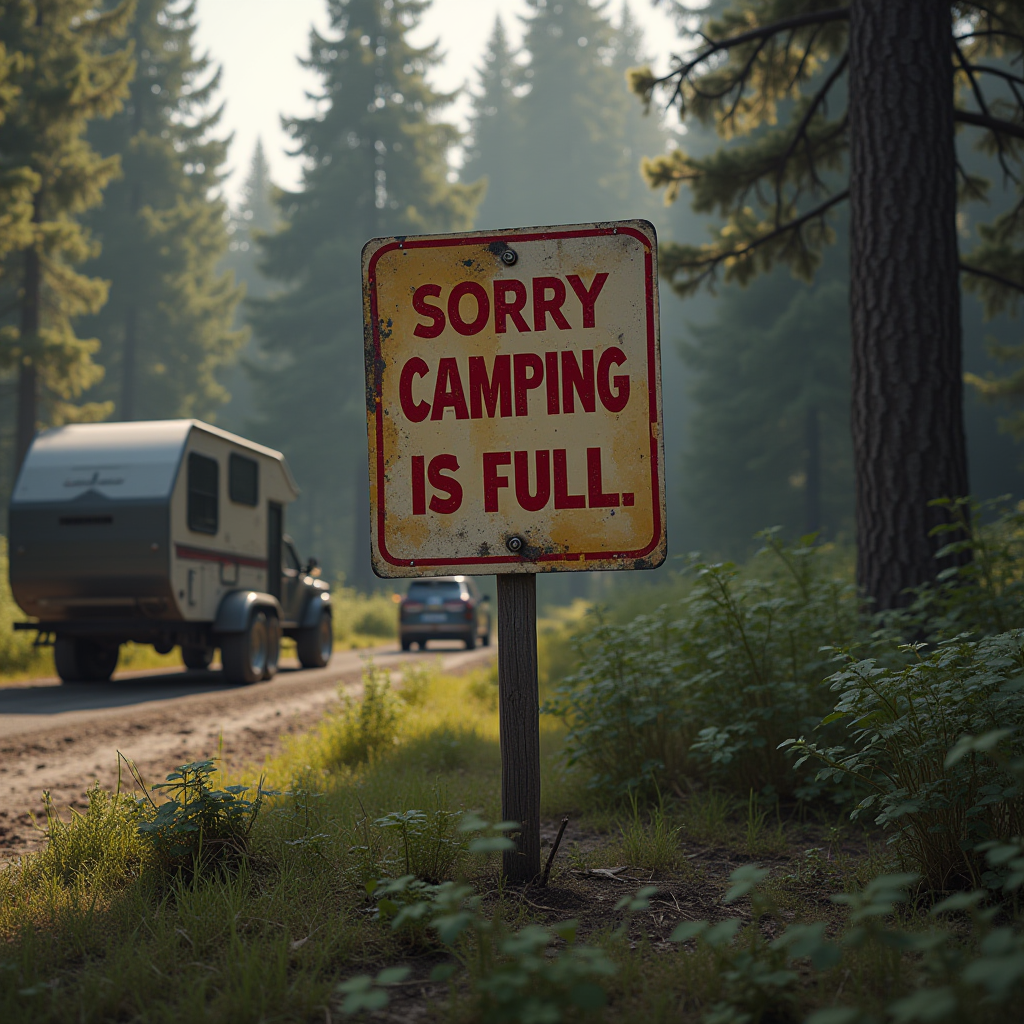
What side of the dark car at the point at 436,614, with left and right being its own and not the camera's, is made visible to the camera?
back

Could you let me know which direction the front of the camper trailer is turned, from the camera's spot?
facing away from the viewer and to the right of the viewer

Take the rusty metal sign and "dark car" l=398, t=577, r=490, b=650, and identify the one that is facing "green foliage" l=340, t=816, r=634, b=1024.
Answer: the rusty metal sign

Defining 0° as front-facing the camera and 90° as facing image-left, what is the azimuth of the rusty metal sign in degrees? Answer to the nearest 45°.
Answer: approximately 0°

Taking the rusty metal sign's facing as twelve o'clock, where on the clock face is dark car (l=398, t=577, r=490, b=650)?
The dark car is roughly at 6 o'clock from the rusty metal sign.

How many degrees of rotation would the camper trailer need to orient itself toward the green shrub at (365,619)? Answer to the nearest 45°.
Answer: approximately 45° to its left

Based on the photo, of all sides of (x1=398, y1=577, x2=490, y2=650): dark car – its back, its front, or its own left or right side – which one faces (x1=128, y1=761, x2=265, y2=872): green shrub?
back

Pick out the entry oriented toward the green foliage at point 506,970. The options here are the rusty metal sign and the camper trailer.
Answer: the rusty metal sign

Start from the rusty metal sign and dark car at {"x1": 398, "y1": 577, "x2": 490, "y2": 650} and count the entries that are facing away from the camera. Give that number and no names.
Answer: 1

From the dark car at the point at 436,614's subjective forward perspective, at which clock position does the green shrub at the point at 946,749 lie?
The green shrub is roughly at 6 o'clock from the dark car.

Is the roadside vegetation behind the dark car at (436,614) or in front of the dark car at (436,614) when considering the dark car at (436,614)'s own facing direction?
behind
